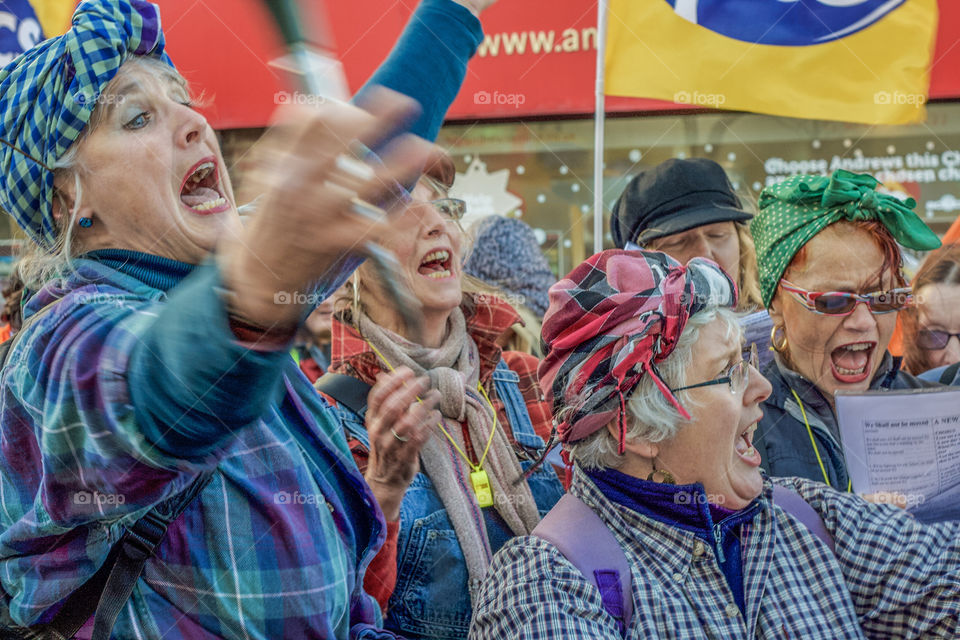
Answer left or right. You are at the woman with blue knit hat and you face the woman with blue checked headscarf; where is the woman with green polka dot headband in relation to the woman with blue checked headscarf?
left

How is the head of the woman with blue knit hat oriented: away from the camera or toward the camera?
away from the camera

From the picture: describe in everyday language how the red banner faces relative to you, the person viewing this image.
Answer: facing the viewer

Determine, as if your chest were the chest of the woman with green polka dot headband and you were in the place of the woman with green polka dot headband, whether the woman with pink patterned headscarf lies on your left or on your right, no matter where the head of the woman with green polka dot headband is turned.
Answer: on your right

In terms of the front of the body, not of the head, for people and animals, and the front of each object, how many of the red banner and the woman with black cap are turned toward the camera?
2

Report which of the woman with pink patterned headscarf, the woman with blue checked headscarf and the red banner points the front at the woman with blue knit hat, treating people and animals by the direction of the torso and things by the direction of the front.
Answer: the red banner

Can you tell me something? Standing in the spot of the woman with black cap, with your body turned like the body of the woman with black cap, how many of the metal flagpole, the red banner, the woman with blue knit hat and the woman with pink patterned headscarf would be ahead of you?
1

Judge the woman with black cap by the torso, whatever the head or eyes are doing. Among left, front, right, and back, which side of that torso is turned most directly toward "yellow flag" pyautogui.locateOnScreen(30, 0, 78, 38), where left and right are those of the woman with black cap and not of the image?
right

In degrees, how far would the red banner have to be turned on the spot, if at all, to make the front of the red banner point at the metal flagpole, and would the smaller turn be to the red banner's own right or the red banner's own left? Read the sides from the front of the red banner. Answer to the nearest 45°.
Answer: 0° — it already faces it

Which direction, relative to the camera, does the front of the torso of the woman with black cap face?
toward the camera

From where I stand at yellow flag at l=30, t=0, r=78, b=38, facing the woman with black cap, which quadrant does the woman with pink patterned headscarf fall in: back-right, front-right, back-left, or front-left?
front-right

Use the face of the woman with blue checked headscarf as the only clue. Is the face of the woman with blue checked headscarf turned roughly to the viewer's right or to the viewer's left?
to the viewer's right

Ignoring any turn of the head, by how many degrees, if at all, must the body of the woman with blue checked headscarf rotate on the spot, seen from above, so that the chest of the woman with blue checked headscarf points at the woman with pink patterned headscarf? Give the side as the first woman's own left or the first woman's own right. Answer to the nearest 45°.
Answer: approximately 90° to the first woman's own left

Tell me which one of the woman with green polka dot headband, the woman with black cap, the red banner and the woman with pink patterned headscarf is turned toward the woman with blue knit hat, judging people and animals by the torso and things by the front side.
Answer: the red banner

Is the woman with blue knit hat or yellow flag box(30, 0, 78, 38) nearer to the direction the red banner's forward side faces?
the woman with blue knit hat

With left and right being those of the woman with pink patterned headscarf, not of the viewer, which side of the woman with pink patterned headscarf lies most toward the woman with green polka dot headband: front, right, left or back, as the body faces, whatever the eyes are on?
left

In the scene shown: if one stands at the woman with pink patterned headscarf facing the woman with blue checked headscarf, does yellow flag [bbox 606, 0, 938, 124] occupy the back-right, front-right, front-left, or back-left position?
back-right

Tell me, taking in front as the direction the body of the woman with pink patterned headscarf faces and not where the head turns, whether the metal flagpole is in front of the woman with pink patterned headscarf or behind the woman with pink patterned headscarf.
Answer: behind
